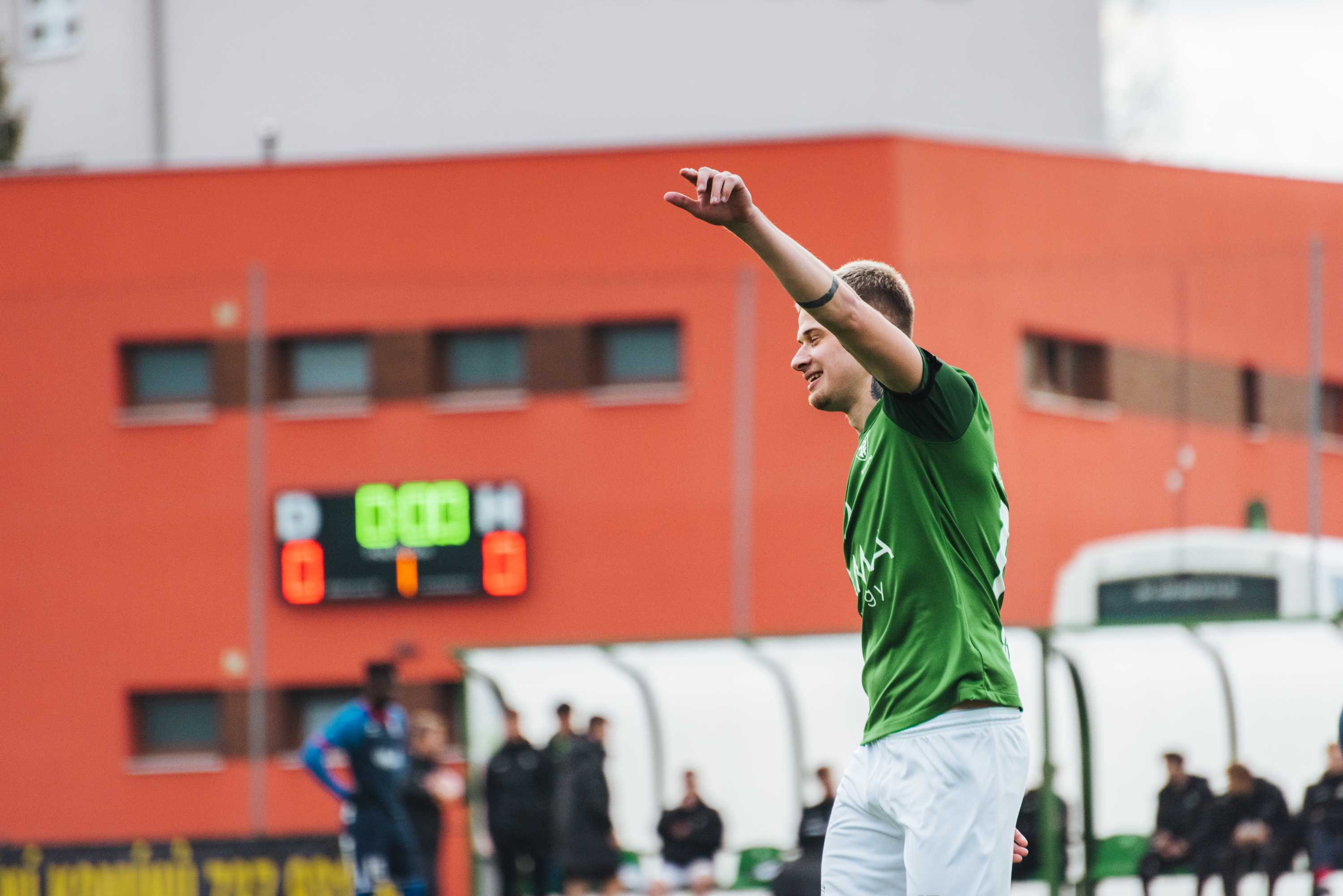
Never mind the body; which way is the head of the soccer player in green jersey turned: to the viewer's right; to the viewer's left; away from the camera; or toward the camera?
to the viewer's left

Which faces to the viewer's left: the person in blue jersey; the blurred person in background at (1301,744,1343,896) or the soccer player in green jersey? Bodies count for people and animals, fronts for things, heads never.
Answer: the soccer player in green jersey

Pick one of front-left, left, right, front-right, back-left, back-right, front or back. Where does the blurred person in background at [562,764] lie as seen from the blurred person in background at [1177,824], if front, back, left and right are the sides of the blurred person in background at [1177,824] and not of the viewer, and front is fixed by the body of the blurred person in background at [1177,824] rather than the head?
right

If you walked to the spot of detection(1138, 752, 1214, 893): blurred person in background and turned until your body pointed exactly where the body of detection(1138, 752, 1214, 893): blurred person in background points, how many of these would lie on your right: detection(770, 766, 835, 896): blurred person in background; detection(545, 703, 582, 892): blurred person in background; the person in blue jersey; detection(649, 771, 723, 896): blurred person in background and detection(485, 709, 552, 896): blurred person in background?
5

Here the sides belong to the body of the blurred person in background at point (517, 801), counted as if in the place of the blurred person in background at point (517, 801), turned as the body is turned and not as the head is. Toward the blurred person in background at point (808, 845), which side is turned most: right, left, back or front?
left

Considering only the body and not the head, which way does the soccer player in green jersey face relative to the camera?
to the viewer's left

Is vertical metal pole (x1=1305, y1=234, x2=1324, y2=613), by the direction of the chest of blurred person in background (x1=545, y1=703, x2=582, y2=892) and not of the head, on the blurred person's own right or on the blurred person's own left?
on the blurred person's own left

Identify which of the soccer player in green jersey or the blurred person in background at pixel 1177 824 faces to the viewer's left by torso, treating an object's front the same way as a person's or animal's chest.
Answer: the soccer player in green jersey
